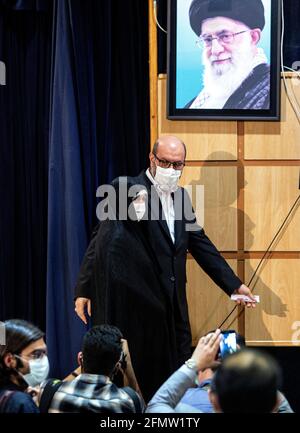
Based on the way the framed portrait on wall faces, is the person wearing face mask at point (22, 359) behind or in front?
in front

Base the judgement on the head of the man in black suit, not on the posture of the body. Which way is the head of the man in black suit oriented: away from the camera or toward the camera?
toward the camera

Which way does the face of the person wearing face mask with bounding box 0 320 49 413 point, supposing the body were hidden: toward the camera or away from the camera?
toward the camera

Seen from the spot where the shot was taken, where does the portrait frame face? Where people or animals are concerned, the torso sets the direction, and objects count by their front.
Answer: facing the viewer

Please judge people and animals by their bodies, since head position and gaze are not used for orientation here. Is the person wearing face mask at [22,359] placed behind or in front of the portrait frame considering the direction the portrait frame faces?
in front
